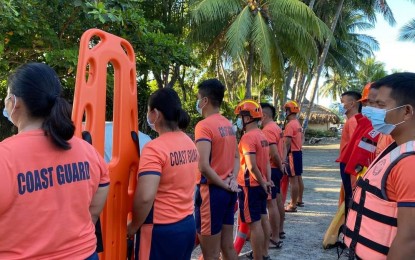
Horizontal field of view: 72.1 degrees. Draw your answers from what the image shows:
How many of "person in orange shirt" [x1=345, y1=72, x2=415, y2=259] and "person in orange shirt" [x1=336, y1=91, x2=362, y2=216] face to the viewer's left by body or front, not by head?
2

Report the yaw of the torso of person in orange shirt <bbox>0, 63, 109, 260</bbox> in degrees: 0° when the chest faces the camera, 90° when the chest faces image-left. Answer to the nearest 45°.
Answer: approximately 135°

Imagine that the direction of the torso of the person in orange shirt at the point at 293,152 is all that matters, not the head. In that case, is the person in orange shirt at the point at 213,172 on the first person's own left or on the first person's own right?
on the first person's own left

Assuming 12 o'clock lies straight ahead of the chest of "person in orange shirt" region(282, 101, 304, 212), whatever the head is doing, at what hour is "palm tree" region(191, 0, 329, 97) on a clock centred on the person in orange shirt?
The palm tree is roughly at 1 o'clock from the person in orange shirt.

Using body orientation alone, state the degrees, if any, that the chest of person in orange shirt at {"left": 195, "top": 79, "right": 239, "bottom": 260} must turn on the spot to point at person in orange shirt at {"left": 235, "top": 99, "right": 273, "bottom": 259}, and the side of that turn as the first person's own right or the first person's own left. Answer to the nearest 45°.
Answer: approximately 90° to the first person's own right

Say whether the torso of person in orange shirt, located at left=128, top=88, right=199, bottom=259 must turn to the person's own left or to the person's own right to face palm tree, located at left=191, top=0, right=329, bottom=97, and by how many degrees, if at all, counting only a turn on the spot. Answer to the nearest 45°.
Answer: approximately 45° to the person's own right

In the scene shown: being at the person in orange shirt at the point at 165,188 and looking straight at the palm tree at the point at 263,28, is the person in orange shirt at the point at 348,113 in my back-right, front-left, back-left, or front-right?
front-right

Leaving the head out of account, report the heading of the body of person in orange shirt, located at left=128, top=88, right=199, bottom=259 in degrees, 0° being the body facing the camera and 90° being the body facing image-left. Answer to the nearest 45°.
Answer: approximately 135°

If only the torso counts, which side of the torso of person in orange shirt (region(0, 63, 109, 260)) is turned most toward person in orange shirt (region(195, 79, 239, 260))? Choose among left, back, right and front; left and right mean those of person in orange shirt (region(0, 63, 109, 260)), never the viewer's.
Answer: right

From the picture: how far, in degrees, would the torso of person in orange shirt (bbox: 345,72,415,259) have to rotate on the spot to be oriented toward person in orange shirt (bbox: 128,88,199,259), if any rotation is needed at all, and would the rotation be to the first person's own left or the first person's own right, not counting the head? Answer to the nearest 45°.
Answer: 0° — they already face them

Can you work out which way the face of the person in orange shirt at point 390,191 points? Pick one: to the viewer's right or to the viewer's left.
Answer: to the viewer's left

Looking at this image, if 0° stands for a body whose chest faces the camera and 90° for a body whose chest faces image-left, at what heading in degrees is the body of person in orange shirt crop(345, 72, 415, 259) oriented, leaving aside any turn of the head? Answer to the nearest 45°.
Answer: approximately 90°
